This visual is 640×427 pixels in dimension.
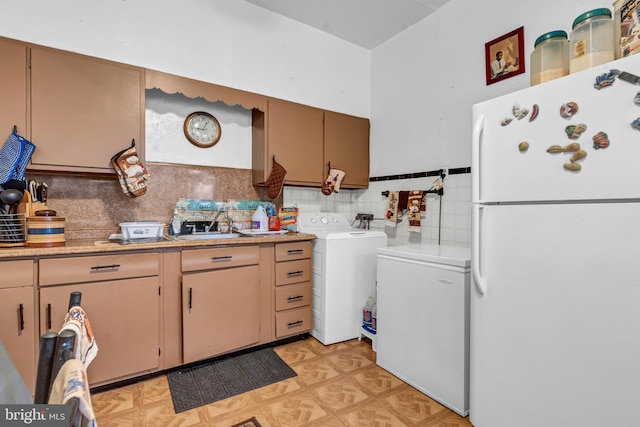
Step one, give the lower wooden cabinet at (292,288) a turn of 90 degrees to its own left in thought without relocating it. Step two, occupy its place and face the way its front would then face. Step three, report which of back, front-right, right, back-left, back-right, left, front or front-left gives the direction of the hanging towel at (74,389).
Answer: back-right

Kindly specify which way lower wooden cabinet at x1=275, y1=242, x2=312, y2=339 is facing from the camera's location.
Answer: facing the viewer and to the right of the viewer

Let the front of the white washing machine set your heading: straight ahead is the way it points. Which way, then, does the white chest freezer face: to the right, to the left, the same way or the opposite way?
to the right

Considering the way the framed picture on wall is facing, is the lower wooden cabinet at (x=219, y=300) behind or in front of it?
in front

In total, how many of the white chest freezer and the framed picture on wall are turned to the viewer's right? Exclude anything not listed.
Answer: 0

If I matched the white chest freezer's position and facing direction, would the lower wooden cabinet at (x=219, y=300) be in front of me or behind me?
in front

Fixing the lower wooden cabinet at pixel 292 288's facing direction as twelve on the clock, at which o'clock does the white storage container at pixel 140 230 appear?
The white storage container is roughly at 4 o'clock from the lower wooden cabinet.

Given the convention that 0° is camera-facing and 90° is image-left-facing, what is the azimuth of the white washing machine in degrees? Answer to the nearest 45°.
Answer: approximately 315°

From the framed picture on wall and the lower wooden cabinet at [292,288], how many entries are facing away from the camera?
0

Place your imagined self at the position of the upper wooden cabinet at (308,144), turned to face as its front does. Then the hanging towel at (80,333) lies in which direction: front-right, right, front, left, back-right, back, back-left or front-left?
front-right

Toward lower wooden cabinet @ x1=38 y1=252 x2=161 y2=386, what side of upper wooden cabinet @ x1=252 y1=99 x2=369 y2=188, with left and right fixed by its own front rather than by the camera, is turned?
right

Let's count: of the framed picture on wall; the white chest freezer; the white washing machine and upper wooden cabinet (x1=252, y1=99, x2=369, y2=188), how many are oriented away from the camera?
0

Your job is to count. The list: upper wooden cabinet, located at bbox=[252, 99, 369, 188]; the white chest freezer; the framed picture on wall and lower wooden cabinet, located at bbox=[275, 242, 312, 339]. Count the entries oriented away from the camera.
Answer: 0
